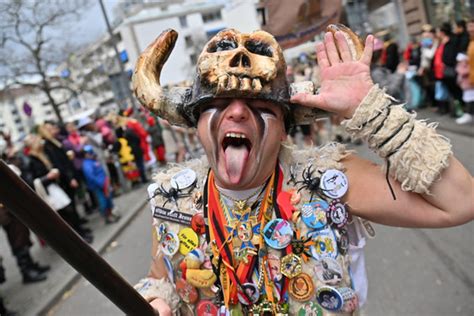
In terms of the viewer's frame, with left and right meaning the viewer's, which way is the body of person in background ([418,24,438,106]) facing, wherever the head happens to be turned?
facing the viewer and to the left of the viewer

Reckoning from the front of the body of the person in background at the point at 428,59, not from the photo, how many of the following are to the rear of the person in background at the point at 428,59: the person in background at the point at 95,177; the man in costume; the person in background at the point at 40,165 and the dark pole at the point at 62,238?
0

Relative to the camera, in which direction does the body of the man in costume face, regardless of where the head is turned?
toward the camera

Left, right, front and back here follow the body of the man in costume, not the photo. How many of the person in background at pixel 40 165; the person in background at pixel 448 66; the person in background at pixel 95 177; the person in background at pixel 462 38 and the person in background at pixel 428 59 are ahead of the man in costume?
0

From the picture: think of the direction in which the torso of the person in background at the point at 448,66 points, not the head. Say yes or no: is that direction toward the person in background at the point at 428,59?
no

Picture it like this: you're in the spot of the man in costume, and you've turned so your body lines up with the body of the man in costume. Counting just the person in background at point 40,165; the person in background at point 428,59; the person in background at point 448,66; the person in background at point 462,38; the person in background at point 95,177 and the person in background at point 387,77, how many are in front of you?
0

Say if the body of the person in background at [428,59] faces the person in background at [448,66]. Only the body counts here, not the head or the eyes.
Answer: no

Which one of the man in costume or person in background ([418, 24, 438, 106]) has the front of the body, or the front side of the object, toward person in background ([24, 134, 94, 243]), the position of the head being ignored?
person in background ([418, 24, 438, 106])

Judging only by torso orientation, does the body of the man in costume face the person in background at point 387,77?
no

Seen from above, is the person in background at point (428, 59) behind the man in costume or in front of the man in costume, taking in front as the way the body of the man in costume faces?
behind

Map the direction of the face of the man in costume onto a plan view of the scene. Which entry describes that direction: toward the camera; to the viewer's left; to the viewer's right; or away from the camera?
toward the camera

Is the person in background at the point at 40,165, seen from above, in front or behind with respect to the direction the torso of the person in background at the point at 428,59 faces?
in front
